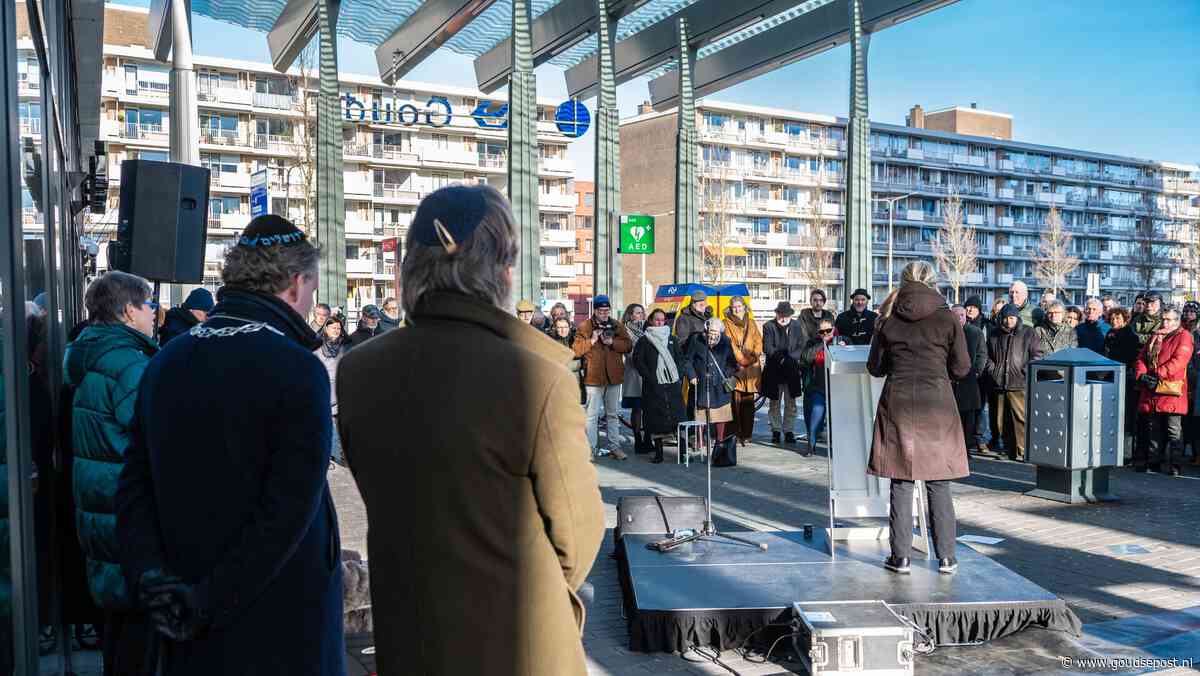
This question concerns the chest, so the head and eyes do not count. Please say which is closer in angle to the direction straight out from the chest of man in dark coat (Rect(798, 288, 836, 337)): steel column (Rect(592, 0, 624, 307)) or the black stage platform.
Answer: the black stage platform

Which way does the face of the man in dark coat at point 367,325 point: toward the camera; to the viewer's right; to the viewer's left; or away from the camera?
toward the camera

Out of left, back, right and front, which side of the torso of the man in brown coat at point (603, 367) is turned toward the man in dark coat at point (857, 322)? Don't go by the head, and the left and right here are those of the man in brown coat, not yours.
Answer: left

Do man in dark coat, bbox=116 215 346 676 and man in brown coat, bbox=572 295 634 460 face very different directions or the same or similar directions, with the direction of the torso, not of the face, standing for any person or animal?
very different directions

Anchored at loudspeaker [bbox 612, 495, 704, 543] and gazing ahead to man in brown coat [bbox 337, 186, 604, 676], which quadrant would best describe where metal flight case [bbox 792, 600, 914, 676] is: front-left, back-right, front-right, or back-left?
front-left

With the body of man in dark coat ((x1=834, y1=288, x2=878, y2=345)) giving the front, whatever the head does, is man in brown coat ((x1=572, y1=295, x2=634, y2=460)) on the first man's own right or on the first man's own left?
on the first man's own right

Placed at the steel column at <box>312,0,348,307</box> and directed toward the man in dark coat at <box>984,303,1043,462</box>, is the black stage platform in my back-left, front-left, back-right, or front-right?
front-right

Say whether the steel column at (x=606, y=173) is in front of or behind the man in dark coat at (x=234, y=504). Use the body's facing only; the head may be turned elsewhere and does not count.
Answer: in front

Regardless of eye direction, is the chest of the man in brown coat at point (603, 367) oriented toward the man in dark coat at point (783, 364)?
no

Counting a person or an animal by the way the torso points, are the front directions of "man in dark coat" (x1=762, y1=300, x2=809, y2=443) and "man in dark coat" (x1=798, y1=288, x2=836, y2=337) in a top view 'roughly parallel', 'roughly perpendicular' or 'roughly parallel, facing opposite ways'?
roughly parallel

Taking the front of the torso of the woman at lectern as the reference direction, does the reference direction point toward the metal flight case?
no

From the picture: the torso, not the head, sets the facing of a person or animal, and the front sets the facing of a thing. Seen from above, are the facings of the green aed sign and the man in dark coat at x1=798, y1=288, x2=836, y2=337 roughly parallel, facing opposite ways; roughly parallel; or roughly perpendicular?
roughly parallel

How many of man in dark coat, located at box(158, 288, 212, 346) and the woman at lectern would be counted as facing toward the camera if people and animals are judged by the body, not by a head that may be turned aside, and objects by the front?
0

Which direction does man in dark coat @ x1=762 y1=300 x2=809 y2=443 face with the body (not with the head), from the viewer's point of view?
toward the camera

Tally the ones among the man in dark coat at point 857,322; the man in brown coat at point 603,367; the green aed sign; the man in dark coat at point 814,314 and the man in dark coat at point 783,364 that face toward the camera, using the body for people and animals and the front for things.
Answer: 5

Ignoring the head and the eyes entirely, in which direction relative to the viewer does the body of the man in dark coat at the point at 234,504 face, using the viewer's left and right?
facing away from the viewer and to the right of the viewer

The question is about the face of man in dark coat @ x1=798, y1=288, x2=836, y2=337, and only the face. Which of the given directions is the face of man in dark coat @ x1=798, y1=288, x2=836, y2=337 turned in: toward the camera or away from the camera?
toward the camera

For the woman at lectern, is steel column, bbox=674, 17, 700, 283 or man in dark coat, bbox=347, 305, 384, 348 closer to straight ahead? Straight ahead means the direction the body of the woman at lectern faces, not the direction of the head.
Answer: the steel column

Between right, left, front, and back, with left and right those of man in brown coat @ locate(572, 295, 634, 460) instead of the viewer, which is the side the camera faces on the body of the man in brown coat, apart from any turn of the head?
front

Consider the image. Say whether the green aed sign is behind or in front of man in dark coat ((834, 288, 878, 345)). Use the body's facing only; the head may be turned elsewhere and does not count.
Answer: behind

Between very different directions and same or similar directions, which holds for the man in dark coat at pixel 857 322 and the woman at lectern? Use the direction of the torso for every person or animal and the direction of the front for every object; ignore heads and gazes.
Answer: very different directions

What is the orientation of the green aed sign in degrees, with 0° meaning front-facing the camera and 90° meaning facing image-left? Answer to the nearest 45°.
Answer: approximately 0°
